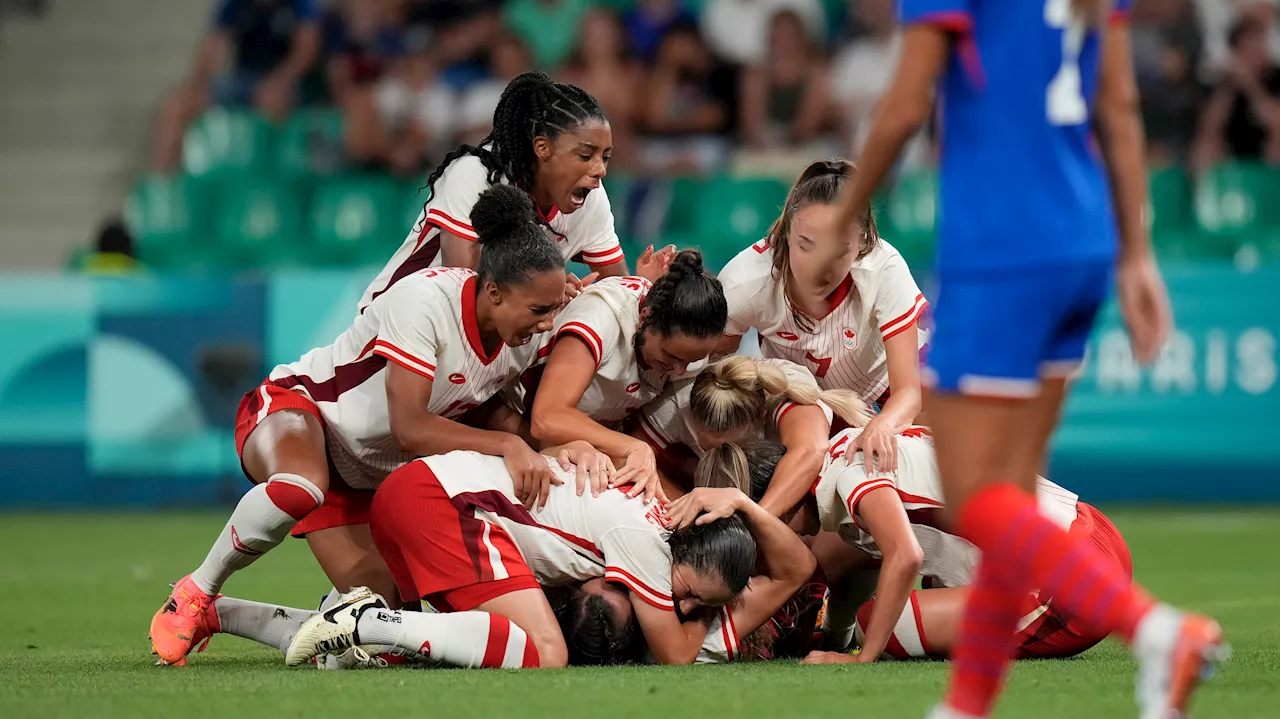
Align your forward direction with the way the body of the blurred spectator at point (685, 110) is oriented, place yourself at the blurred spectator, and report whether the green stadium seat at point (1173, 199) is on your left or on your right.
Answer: on your left

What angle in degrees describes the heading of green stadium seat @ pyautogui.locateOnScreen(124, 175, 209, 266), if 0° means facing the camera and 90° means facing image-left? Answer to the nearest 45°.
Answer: approximately 0°

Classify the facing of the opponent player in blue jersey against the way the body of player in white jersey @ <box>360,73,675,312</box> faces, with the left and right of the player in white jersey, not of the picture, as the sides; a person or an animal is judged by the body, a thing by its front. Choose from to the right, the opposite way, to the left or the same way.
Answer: the opposite way

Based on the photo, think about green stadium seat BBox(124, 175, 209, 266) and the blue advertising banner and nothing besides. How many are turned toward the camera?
2

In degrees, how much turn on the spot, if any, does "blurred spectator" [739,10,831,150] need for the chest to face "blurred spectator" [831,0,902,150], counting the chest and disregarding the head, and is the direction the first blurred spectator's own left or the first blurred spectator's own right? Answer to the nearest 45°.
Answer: approximately 90° to the first blurred spectator's own left

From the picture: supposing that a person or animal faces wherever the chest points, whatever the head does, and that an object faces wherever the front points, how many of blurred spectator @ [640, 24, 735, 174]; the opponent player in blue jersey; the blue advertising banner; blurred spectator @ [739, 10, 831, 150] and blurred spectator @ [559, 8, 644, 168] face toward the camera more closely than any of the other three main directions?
4

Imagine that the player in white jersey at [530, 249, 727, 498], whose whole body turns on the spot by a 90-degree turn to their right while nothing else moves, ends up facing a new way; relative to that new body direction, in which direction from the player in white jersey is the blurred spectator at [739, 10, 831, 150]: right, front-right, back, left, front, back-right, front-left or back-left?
back-right

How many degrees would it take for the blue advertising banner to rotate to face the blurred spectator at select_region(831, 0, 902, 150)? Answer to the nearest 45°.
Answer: approximately 135° to its left

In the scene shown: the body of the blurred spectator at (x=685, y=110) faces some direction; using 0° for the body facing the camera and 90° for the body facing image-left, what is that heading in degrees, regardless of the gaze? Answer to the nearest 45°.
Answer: approximately 0°

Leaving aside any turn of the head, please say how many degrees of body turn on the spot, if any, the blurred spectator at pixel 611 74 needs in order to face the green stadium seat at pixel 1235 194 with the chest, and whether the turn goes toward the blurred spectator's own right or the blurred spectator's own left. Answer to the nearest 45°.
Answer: approximately 90° to the blurred spectator's own left
